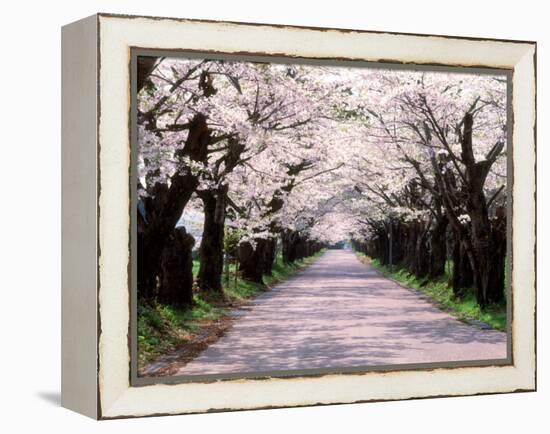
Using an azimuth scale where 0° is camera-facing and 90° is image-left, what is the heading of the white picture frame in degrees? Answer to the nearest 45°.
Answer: approximately 315°
